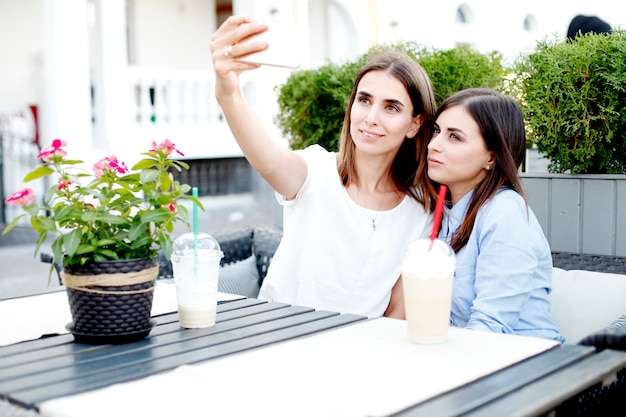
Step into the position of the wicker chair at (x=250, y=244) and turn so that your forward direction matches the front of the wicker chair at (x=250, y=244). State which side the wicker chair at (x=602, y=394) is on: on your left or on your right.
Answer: on your left

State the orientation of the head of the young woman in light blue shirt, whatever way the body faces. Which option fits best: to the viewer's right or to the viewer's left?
to the viewer's left

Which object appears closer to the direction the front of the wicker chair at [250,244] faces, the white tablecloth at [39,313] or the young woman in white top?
the white tablecloth

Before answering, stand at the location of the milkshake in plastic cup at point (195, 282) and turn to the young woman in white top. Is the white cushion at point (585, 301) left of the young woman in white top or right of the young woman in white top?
right

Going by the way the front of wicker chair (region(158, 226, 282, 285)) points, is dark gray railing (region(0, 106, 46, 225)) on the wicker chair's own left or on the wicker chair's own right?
on the wicker chair's own right

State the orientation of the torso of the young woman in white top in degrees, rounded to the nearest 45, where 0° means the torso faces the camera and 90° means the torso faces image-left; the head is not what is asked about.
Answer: approximately 0°

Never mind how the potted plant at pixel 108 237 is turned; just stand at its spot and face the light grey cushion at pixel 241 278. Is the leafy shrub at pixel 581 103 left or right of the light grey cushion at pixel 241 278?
right

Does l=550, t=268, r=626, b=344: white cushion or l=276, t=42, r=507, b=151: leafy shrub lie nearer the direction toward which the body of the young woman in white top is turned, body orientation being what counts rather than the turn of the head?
the white cushion

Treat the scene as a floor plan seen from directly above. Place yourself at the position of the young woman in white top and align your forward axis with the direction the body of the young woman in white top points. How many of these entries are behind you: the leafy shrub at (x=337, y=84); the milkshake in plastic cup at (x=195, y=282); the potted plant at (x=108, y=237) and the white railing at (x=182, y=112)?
2

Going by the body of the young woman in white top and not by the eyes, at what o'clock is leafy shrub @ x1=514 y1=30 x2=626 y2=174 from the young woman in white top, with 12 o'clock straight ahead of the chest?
The leafy shrub is roughly at 8 o'clock from the young woman in white top.
